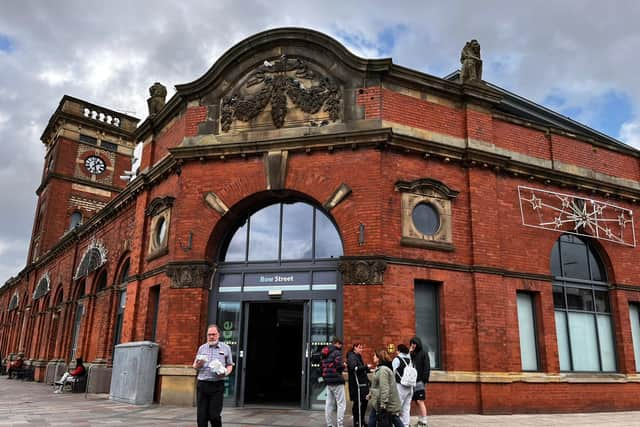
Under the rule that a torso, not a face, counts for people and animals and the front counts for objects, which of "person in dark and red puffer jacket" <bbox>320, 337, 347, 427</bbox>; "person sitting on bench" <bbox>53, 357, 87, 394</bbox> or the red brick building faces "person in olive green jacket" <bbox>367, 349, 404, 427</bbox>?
the red brick building

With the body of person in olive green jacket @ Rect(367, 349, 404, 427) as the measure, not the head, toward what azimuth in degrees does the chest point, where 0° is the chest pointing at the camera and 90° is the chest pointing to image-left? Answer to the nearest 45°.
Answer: approximately 90°

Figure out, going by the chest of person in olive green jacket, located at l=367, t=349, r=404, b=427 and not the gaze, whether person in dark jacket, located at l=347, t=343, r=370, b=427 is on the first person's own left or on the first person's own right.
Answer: on the first person's own right

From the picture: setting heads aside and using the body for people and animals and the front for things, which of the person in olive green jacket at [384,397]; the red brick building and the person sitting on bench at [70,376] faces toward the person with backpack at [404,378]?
the red brick building

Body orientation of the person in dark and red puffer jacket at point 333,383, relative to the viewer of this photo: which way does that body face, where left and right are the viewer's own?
facing away from the viewer and to the right of the viewer
